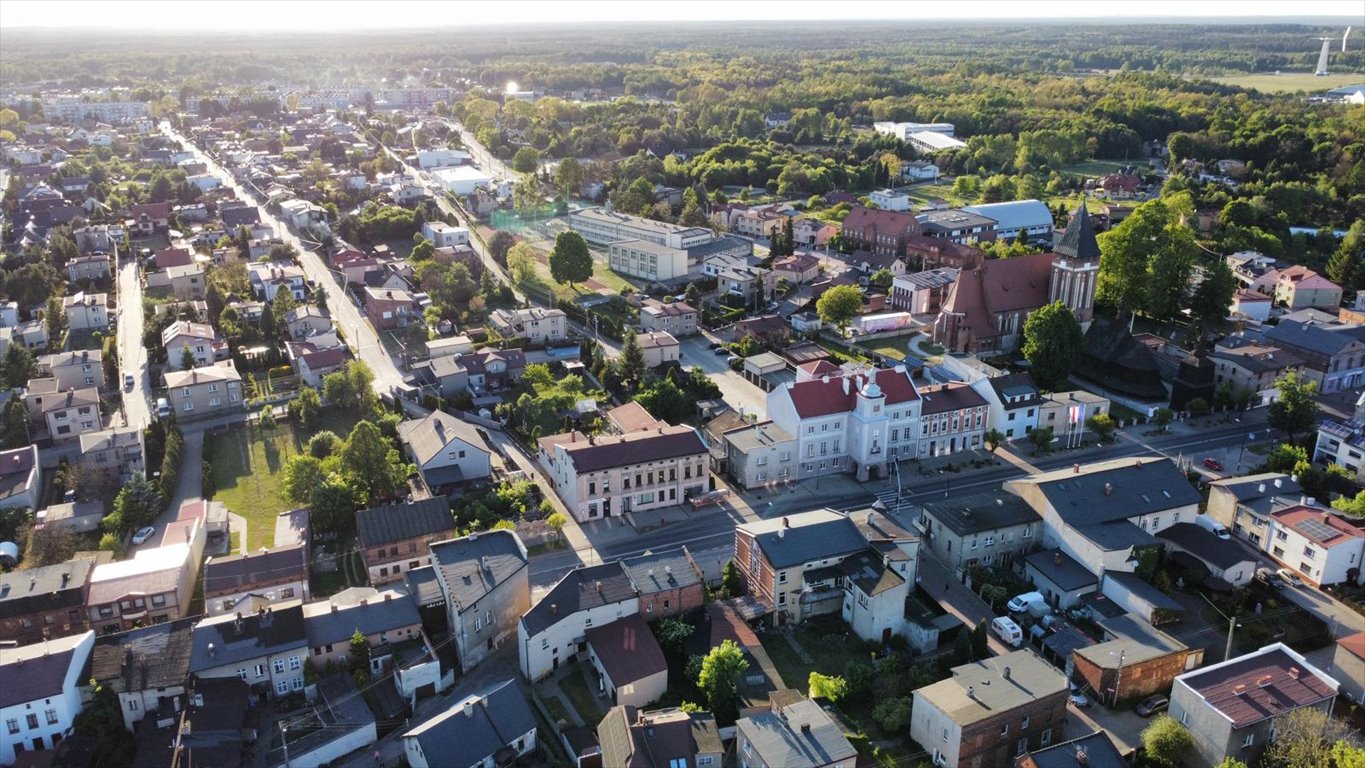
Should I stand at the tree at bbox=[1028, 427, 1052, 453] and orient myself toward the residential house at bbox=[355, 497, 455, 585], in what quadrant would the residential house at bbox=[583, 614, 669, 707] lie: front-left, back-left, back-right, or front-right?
front-left

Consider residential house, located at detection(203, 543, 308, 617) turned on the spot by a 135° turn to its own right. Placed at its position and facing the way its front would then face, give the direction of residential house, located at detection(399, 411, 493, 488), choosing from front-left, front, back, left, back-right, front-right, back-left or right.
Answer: right

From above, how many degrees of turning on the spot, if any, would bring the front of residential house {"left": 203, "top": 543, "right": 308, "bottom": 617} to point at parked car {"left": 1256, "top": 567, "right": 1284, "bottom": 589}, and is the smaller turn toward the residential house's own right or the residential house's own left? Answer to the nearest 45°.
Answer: approximately 45° to the residential house's own left

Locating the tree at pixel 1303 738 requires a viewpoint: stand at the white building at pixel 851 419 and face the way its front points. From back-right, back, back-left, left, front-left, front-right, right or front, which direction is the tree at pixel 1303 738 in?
front

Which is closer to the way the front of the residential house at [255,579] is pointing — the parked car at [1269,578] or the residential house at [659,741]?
the residential house

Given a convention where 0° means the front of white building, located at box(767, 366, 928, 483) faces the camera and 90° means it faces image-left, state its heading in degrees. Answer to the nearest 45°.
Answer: approximately 315°

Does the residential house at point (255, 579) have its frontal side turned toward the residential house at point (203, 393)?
no

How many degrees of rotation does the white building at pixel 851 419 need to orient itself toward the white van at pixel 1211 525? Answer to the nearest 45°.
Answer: approximately 45° to its left

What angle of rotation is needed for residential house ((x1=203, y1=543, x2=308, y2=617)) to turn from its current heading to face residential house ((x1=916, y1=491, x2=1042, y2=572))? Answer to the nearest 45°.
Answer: approximately 90° to its left

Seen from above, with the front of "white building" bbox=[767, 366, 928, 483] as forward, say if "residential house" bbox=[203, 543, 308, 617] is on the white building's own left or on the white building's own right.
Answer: on the white building's own right

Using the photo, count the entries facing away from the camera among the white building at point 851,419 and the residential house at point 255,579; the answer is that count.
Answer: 0

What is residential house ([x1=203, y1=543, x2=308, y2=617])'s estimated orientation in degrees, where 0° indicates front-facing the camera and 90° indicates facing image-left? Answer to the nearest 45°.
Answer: approximately 0°

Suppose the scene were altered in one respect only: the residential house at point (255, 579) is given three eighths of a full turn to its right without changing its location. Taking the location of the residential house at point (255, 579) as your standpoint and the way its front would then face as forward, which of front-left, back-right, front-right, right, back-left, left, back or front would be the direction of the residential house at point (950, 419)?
back-right

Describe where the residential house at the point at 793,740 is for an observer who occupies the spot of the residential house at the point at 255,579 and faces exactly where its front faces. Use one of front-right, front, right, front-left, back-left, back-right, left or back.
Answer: front-left

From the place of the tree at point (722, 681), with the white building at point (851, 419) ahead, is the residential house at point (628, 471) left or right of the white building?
left

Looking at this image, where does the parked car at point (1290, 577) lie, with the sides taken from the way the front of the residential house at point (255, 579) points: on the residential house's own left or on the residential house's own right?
on the residential house's own left

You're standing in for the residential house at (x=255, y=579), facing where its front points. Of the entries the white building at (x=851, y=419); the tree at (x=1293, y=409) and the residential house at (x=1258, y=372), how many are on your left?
3

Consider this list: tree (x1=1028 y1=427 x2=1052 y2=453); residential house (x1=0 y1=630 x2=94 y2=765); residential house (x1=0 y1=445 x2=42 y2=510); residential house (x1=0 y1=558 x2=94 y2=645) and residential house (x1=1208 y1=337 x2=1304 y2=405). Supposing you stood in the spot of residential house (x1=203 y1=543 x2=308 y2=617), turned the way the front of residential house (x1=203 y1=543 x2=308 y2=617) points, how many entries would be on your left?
2

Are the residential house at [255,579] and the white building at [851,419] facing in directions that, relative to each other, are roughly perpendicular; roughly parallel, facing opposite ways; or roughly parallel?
roughly parallel

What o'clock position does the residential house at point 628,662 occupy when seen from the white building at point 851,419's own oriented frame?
The residential house is roughly at 2 o'clock from the white building.

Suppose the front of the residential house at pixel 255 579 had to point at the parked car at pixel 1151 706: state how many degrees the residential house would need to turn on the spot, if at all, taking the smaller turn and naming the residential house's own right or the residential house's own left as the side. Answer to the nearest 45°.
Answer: approximately 45° to the residential house's own left

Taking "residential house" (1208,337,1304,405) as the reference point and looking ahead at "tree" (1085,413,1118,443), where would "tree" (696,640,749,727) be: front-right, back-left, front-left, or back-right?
front-left
